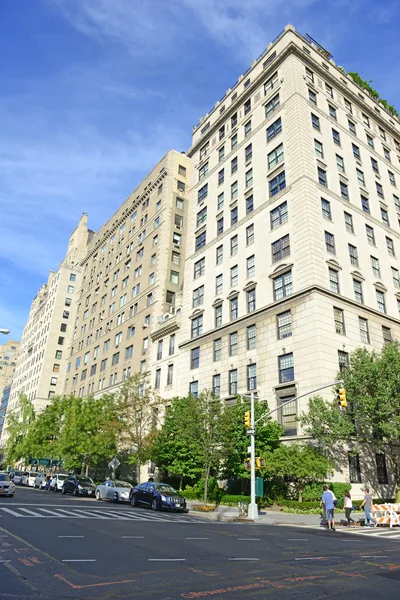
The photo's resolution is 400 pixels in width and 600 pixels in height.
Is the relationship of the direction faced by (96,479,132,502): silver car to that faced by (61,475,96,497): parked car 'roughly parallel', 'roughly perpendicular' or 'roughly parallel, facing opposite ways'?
roughly parallel

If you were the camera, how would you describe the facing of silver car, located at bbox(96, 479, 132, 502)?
facing the viewer and to the right of the viewer

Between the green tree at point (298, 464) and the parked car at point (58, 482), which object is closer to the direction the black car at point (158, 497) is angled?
the green tree

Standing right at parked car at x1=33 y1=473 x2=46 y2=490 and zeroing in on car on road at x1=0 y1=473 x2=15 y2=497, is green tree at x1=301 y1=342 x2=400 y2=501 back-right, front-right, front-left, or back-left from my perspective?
front-left

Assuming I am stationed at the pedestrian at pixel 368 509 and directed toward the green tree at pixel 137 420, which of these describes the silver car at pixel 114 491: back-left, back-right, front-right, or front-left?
front-left

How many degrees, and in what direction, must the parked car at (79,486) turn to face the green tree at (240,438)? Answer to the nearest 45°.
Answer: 0° — it already faces it

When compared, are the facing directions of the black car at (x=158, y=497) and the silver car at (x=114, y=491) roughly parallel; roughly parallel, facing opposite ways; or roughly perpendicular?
roughly parallel

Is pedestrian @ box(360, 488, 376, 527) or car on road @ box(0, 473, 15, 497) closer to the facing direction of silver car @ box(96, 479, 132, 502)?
the pedestrian

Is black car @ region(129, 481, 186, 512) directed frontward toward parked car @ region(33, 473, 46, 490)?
no
